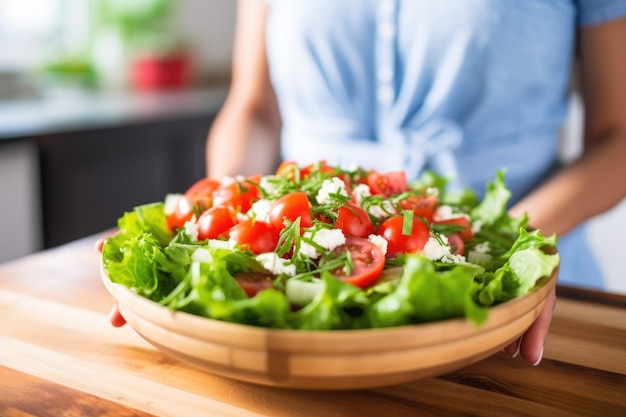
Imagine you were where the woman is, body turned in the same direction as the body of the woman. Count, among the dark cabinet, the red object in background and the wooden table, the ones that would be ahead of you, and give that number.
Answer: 1

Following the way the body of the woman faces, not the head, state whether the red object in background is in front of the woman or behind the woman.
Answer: behind

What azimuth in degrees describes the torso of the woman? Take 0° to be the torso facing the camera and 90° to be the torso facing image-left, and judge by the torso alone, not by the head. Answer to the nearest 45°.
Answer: approximately 0°
